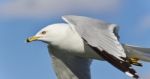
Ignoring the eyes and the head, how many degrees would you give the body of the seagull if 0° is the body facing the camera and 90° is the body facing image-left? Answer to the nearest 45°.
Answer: approximately 90°
